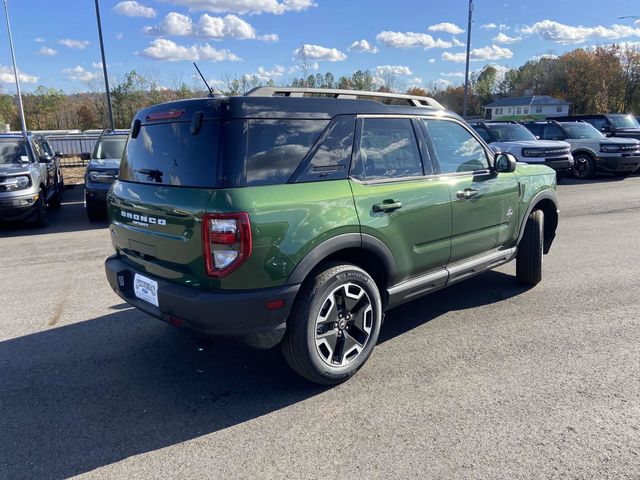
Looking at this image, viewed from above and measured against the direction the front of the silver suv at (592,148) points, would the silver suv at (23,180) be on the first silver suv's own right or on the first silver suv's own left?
on the first silver suv's own right

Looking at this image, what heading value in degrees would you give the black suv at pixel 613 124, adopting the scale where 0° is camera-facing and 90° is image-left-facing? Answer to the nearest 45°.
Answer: approximately 315°

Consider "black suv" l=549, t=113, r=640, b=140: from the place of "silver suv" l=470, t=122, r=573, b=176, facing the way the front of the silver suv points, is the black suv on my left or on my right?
on my left

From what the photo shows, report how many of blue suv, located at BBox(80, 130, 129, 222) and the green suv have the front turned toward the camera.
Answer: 1

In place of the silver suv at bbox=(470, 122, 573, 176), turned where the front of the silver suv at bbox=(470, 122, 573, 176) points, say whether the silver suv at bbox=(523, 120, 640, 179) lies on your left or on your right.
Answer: on your left

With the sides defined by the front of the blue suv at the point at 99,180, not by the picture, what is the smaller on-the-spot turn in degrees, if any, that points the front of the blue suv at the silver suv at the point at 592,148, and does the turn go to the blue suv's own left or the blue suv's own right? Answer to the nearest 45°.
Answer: approximately 90° to the blue suv's own left

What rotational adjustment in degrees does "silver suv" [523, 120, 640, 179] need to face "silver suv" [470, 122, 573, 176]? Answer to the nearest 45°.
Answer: approximately 90° to its right

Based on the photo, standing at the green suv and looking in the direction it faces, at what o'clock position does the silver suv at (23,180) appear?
The silver suv is roughly at 9 o'clock from the green suv.

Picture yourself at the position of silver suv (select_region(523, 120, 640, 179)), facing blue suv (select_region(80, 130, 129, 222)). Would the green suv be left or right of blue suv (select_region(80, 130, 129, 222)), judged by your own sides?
left
